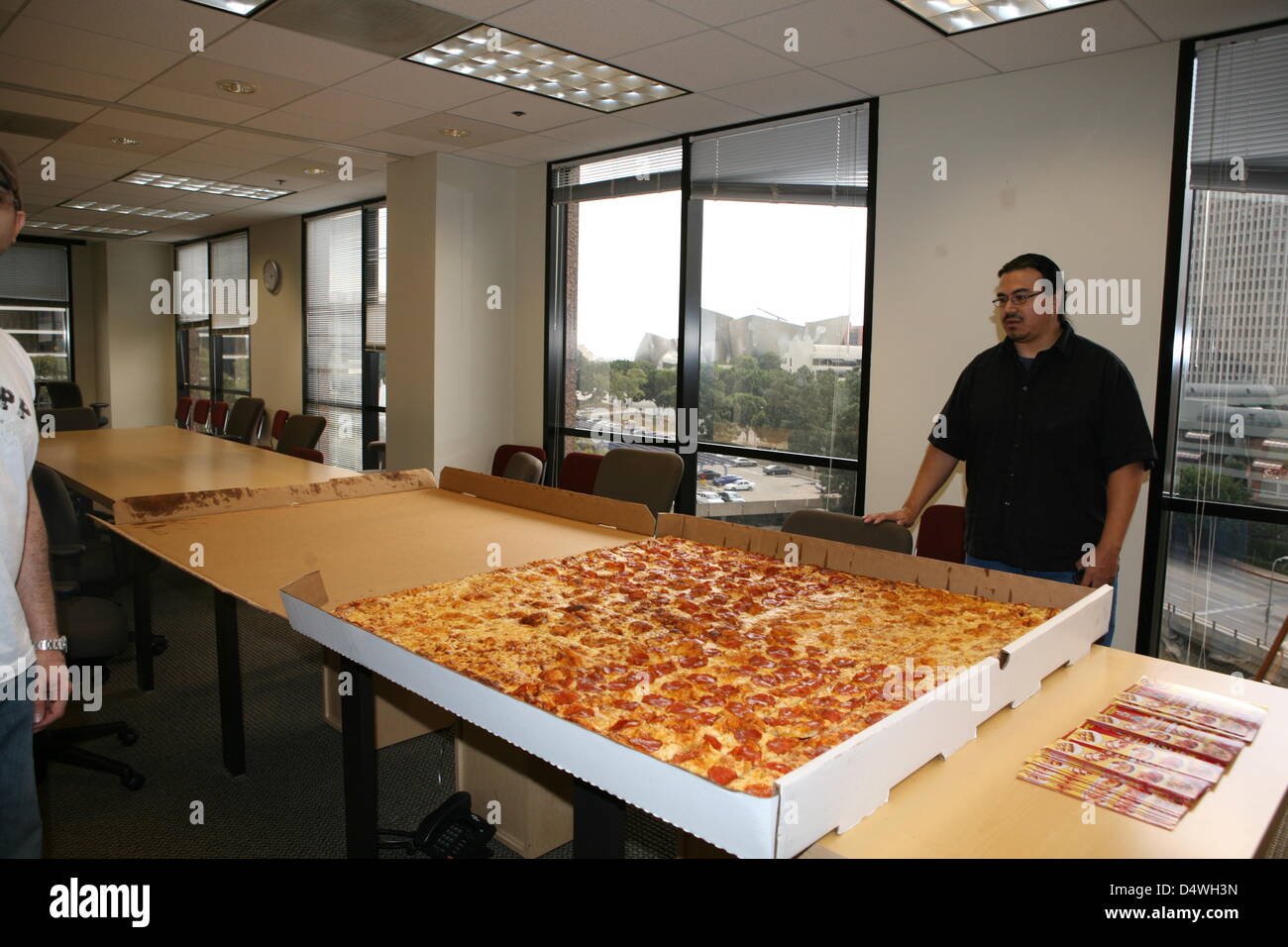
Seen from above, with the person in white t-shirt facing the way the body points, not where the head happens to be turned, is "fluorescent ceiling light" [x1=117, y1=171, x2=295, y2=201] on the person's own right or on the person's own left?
on the person's own left

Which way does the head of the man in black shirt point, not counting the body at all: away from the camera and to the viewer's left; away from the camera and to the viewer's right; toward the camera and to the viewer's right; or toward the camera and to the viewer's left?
toward the camera and to the viewer's left

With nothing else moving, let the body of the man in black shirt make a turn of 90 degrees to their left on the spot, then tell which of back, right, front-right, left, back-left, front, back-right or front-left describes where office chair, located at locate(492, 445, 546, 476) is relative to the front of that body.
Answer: back

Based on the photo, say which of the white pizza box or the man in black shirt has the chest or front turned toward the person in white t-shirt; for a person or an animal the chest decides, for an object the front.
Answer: the man in black shirt

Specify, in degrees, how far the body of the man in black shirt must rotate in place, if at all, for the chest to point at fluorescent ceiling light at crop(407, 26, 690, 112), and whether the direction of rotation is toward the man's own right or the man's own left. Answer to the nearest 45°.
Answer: approximately 90° to the man's own right

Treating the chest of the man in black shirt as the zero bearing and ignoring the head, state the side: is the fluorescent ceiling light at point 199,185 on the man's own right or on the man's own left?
on the man's own right

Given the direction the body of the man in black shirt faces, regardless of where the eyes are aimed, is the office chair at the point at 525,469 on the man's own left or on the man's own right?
on the man's own right

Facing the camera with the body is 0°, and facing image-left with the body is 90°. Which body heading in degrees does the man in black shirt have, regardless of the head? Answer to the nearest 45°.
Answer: approximately 45°
